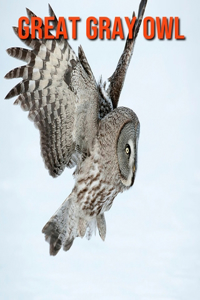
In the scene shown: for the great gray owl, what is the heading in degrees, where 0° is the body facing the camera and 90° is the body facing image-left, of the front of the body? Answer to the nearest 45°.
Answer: approximately 270°
